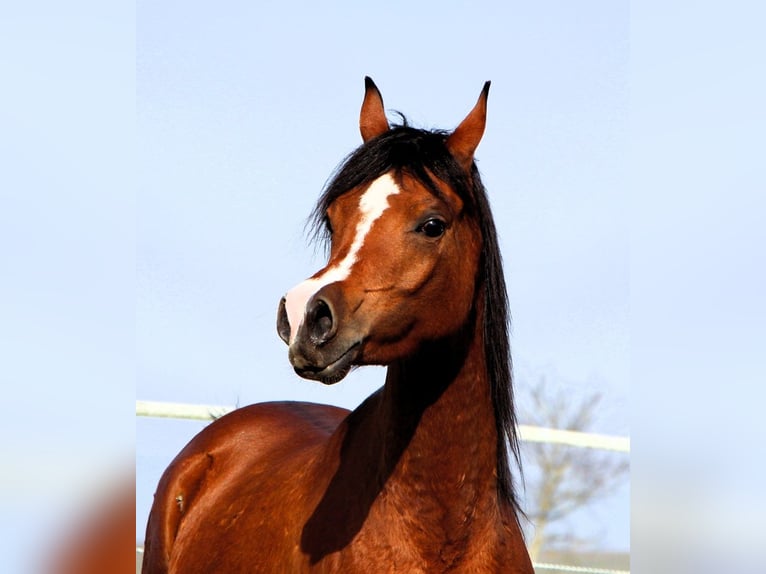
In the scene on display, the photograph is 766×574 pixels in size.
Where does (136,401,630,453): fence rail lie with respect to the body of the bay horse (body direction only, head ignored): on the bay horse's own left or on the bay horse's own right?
on the bay horse's own left

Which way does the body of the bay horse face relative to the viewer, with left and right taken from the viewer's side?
facing the viewer and to the right of the viewer
